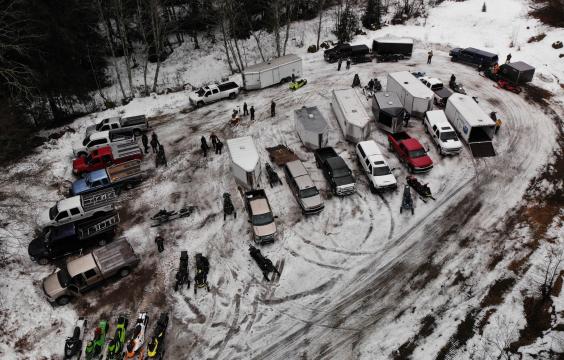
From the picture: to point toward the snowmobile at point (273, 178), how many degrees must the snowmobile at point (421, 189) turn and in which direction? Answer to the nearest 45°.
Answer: approximately 135° to its right

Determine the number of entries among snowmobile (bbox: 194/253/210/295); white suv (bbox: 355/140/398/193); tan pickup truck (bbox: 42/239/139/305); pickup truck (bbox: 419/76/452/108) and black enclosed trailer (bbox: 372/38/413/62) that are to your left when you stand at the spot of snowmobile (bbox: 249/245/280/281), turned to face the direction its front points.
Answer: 3

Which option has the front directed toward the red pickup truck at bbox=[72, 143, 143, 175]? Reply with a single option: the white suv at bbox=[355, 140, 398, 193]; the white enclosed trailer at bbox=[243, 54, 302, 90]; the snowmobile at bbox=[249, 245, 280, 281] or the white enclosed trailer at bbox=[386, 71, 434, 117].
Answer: the white enclosed trailer at bbox=[243, 54, 302, 90]

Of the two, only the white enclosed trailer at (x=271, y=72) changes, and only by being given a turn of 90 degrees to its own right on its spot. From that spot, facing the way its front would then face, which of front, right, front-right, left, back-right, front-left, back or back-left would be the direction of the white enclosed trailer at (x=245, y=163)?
back-left

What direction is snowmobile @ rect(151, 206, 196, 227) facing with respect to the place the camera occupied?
facing the viewer and to the left of the viewer

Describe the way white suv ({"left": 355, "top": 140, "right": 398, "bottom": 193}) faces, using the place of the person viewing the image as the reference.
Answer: facing the viewer and to the right of the viewer

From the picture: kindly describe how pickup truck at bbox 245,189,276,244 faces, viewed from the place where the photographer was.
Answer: facing the viewer

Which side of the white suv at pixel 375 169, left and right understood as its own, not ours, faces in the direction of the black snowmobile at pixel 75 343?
right

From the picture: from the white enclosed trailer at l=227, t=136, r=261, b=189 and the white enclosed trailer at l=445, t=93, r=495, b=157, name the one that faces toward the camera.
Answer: the white enclosed trailer at l=227, t=136, r=261, b=189

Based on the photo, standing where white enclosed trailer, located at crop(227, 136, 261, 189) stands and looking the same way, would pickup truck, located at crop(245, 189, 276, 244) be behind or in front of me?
in front

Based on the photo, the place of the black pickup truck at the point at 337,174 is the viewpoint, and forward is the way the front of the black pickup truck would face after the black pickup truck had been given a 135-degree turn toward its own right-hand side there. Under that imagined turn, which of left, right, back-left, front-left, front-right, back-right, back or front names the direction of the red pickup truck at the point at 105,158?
front

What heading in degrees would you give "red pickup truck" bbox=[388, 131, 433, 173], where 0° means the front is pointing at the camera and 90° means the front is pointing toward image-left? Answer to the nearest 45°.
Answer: approximately 315°

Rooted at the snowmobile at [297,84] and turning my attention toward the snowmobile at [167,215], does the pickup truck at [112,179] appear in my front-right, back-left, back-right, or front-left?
front-right

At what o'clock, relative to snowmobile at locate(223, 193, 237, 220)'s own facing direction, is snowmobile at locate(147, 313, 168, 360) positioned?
snowmobile at locate(147, 313, 168, 360) is roughly at 1 o'clock from snowmobile at locate(223, 193, 237, 220).

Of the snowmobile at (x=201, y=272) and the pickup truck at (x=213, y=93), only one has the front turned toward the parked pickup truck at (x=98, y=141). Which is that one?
the pickup truck at (x=213, y=93)

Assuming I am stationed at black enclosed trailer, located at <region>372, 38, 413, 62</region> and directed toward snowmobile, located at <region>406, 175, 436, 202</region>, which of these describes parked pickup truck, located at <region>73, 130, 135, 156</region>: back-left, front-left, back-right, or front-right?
front-right

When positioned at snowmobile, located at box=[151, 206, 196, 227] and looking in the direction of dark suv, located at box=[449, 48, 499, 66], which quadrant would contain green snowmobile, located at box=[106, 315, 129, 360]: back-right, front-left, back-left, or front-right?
back-right
